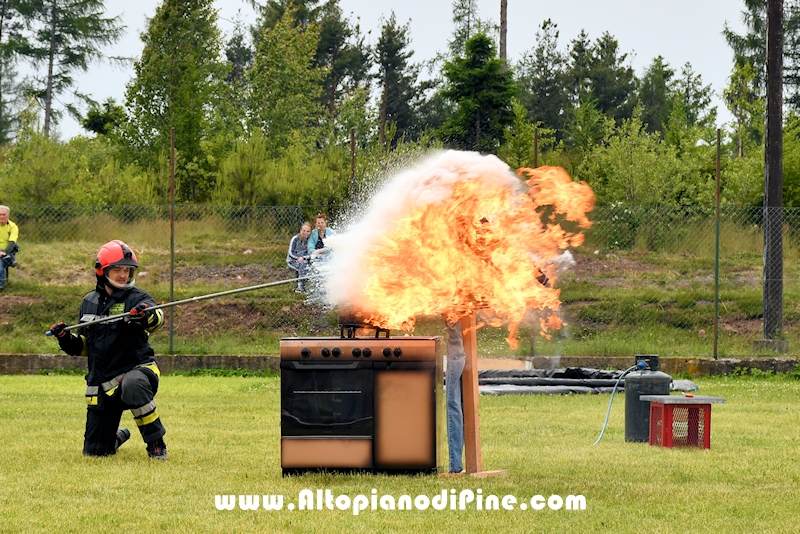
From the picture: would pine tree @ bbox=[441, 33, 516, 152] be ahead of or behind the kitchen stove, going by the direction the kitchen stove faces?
behind

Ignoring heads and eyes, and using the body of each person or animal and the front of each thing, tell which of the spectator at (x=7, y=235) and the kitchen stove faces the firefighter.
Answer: the spectator

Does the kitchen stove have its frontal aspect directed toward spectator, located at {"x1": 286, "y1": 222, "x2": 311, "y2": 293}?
no

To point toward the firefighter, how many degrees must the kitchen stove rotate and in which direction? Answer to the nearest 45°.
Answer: approximately 135° to its right

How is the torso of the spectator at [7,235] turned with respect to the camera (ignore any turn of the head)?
toward the camera

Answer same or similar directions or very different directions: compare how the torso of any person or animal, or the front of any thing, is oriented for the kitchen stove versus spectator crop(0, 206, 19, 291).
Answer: same or similar directions

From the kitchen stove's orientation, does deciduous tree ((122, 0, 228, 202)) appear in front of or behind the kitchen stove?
behind

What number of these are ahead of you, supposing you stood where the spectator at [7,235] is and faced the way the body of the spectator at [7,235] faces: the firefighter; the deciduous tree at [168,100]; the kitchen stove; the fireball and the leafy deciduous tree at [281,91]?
3

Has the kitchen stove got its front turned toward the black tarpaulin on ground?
no

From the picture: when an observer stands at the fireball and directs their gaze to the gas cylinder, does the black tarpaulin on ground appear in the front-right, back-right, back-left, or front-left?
front-left

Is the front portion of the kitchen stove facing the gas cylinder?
no

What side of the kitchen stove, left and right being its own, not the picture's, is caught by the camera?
front
